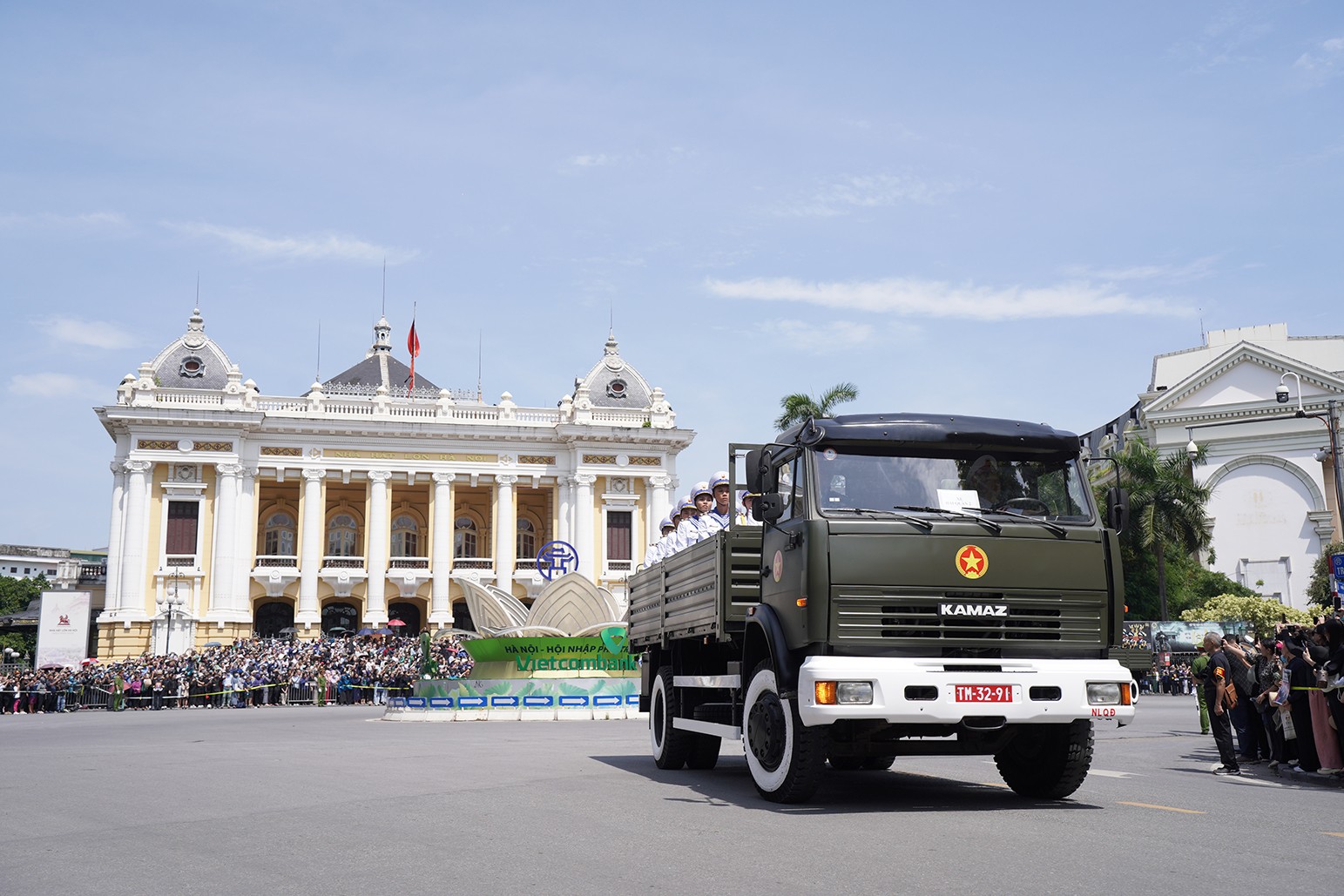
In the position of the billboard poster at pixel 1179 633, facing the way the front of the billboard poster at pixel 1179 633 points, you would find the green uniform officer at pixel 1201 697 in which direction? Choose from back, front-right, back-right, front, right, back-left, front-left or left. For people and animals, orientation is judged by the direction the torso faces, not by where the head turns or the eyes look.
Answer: front

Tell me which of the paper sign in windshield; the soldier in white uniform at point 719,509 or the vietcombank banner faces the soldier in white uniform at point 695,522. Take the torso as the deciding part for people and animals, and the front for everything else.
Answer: the vietcombank banner

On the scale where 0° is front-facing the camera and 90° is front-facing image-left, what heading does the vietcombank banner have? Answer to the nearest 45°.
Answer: approximately 0°

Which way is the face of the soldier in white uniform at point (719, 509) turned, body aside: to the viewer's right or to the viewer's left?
to the viewer's right

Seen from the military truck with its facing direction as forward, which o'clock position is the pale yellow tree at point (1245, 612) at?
The pale yellow tree is roughly at 8 o'clock from the military truck.

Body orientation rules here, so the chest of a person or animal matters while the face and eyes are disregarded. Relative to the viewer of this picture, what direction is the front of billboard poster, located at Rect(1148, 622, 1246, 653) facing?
facing the viewer

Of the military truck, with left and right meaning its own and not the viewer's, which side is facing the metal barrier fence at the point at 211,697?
back

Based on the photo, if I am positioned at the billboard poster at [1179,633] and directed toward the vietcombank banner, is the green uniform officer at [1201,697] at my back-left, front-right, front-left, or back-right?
front-left

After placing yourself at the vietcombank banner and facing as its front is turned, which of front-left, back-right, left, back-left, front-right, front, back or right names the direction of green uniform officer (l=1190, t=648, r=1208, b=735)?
front-left

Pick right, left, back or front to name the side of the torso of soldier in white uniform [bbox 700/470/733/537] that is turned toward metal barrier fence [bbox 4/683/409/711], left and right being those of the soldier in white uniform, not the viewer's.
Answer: back

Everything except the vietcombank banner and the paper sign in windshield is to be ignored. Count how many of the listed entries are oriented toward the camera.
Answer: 2

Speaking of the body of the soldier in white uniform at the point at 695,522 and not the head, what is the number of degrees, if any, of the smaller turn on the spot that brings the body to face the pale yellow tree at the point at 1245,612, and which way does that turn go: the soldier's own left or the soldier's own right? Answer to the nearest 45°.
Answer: approximately 90° to the soldier's own left

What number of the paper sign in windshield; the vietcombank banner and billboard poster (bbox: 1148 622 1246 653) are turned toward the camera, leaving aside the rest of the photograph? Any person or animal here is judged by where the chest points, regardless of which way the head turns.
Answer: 3
